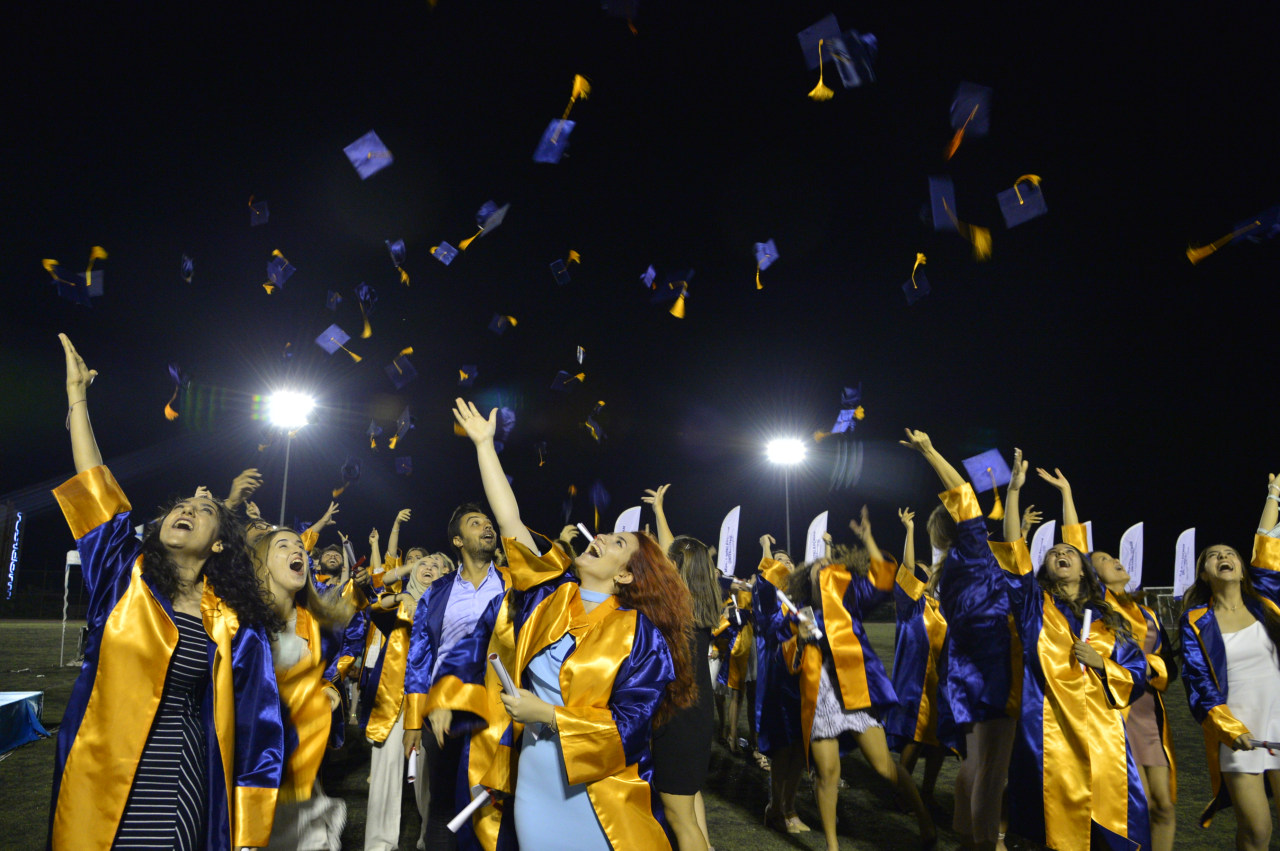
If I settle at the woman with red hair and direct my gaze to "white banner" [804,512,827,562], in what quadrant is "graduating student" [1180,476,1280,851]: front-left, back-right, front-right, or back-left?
front-right

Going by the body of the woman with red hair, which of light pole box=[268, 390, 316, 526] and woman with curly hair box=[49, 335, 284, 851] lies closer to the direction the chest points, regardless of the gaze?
the woman with curly hair

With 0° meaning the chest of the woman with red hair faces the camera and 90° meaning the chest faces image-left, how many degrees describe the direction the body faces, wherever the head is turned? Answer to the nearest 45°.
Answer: approximately 45°

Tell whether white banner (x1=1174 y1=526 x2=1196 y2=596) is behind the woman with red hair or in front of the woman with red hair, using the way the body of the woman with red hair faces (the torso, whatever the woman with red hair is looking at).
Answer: behind

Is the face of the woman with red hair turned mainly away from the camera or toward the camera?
toward the camera

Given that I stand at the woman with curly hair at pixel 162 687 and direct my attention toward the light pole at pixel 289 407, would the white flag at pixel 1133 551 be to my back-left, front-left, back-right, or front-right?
front-right

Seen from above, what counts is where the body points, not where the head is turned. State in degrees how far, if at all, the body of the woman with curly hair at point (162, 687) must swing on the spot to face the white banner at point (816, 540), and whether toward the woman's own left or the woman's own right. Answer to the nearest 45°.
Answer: approximately 135° to the woman's own left

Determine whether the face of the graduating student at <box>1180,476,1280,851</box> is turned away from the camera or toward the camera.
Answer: toward the camera

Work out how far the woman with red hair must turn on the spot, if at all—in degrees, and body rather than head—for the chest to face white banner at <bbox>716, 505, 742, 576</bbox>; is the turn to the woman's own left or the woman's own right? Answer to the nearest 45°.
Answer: approximately 135° to the woman's own right

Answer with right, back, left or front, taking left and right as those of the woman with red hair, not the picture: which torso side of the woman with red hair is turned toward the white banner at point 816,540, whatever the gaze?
back

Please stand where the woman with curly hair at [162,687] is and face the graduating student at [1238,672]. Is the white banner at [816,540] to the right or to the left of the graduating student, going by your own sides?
left

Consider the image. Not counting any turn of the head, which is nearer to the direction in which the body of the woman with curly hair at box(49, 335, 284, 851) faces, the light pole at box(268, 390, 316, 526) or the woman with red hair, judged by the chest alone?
the woman with red hair

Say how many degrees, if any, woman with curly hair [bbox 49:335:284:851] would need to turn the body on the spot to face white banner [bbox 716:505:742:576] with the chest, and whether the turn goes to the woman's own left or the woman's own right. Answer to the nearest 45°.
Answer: approximately 135° to the woman's own left

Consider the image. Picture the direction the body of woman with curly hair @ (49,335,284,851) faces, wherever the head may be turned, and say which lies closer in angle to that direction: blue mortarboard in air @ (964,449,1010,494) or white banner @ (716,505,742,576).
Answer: the blue mortarboard in air

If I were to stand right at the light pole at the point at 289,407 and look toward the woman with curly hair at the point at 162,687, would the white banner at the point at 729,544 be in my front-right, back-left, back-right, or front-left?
front-left

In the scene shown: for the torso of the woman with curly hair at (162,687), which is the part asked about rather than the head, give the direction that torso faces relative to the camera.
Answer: toward the camera

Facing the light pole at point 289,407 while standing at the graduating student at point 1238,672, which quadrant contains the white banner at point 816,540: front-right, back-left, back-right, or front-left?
front-right
